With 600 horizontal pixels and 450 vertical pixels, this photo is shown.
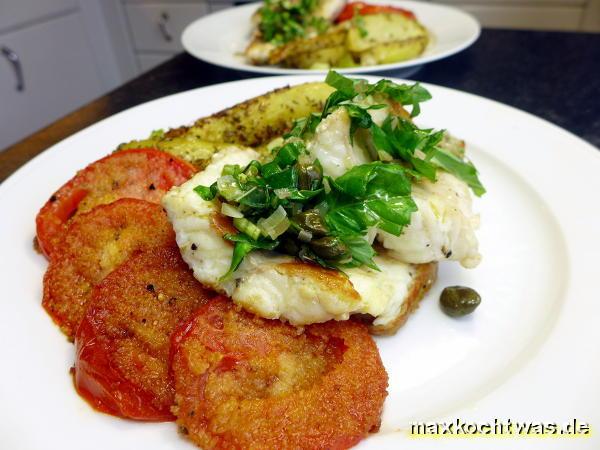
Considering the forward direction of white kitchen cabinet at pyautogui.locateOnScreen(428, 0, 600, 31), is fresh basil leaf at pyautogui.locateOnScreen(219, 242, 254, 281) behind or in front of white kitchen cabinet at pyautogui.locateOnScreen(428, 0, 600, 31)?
in front

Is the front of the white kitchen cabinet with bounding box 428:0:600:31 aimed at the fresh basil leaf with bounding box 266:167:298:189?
yes

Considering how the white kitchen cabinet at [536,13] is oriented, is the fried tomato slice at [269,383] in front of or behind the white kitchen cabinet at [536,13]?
in front

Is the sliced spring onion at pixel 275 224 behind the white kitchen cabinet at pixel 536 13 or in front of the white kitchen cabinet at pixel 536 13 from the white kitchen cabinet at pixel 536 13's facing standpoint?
in front

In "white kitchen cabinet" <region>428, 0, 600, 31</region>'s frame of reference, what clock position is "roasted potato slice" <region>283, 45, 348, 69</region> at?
The roasted potato slice is roughly at 1 o'clock from the white kitchen cabinet.

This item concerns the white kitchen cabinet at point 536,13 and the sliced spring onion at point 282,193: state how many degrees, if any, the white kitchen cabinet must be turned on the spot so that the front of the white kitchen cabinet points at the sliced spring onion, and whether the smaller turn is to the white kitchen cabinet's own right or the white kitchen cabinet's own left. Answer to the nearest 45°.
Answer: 0° — it already faces it

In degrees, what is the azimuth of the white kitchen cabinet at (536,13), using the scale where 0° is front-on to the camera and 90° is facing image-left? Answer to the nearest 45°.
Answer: approximately 0°

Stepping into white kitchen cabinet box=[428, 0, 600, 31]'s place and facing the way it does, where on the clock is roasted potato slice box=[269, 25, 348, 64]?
The roasted potato slice is roughly at 1 o'clock from the white kitchen cabinet.

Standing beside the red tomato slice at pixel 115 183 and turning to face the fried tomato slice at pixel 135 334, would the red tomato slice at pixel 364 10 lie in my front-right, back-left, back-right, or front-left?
back-left

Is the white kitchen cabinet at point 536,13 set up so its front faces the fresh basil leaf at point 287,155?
yes

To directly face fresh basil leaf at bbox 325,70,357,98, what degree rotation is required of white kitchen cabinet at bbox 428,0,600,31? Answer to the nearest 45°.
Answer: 0° — it already faces it
